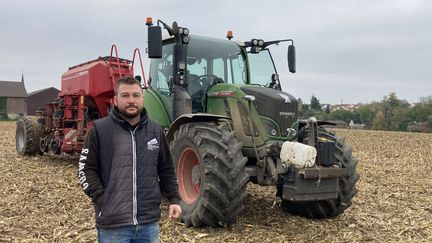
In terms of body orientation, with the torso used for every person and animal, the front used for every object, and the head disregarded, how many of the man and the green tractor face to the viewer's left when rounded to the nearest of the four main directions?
0

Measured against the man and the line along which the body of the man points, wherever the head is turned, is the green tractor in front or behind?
behind

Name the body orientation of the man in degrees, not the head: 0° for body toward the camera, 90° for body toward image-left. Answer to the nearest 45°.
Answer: approximately 0°

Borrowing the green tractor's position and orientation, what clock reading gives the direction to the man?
The man is roughly at 2 o'clock from the green tractor.

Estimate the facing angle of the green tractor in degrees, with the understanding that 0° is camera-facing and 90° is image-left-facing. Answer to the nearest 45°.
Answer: approximately 315°
